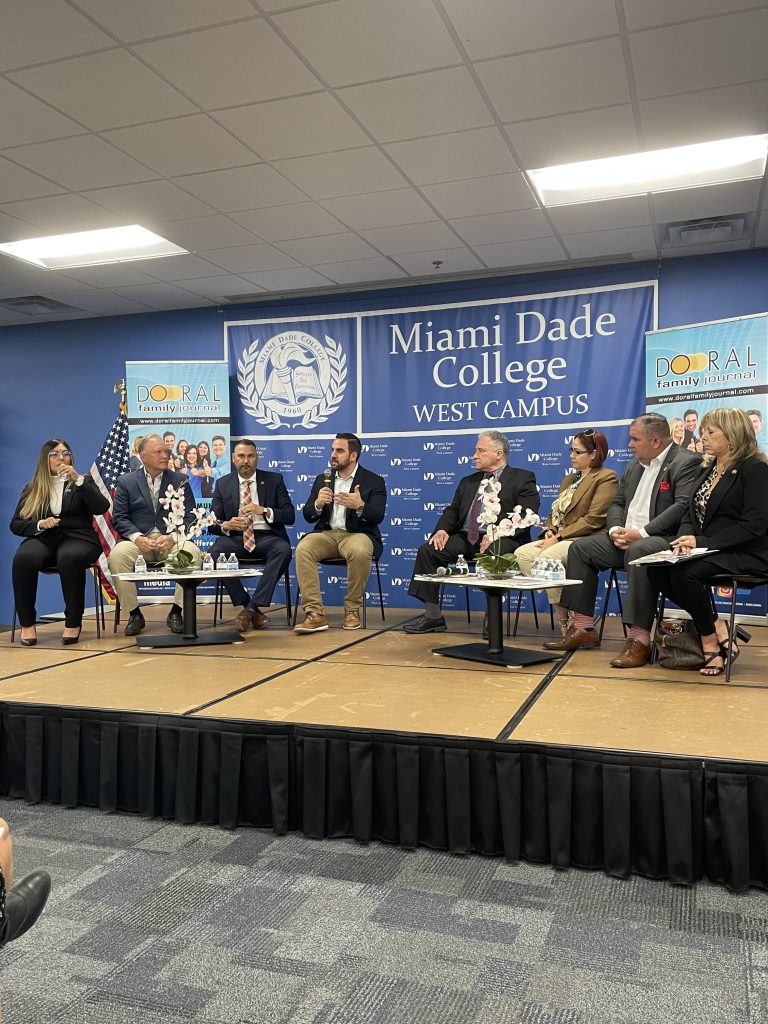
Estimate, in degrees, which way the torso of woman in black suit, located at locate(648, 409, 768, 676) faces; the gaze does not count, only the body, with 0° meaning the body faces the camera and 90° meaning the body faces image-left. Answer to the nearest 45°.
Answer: approximately 90°

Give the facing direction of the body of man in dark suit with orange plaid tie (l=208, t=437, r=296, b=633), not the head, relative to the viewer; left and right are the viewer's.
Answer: facing the viewer

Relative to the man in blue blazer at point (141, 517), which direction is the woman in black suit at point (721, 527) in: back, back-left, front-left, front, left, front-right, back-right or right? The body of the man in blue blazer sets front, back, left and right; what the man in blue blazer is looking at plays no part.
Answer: front-left

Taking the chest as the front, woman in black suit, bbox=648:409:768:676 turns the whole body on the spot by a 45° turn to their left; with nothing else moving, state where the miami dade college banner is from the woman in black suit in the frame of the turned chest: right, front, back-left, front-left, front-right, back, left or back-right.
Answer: right

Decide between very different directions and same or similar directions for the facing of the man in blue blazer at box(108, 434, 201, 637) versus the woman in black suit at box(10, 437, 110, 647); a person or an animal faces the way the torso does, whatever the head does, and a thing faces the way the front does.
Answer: same or similar directions

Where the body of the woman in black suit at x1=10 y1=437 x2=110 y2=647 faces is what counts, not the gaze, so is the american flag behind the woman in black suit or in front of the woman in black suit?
behind

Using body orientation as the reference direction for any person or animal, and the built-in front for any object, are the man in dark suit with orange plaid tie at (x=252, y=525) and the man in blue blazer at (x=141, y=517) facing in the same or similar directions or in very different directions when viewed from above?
same or similar directions

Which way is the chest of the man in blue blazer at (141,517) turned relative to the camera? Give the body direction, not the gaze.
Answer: toward the camera

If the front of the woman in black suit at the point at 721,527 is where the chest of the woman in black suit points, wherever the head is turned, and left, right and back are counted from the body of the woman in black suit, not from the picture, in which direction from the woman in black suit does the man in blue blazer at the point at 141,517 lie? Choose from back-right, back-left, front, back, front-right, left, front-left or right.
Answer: front

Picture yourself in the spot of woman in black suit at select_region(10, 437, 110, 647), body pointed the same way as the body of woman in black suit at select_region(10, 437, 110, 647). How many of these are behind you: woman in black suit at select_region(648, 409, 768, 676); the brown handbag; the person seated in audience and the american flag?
1

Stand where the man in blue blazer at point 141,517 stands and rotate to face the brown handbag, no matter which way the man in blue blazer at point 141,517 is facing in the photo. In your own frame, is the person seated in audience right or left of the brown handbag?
right

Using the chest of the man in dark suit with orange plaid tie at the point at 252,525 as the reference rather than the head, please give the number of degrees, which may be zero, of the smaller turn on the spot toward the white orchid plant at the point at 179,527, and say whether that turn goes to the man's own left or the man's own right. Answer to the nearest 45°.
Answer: approximately 45° to the man's own right

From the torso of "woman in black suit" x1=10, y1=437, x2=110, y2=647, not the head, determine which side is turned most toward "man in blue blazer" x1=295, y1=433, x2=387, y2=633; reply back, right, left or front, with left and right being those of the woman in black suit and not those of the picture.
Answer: left
